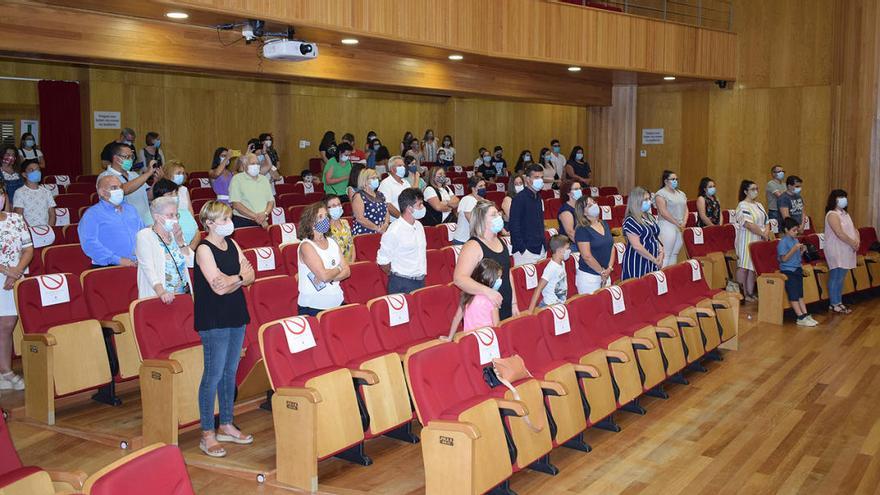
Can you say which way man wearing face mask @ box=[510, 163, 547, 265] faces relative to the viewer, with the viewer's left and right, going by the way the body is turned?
facing the viewer and to the right of the viewer

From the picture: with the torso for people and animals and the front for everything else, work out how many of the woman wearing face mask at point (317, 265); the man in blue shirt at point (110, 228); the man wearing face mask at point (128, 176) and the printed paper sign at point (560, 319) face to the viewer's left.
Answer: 0

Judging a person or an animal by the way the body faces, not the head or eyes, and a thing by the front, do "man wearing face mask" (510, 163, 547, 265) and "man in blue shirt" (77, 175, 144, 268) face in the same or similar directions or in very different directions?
same or similar directions

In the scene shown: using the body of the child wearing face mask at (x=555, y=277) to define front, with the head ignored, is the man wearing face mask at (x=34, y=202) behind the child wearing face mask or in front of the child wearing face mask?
behind

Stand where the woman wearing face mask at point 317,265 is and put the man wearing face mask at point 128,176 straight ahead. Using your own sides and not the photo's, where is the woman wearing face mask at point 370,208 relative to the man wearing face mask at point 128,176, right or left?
right

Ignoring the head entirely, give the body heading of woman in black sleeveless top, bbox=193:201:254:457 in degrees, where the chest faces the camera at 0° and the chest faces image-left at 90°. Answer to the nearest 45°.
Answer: approximately 315°

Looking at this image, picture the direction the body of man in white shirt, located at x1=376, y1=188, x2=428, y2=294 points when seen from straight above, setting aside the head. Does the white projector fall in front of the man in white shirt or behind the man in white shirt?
behind

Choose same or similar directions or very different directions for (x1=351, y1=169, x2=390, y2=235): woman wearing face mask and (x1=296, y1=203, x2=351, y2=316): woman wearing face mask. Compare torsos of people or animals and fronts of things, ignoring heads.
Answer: same or similar directions

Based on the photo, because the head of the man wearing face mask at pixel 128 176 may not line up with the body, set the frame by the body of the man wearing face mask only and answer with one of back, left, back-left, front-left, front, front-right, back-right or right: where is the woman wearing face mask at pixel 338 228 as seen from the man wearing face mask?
front

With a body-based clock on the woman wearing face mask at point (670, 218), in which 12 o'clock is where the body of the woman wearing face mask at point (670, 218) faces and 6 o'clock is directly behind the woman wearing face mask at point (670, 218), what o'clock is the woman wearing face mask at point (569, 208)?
the woman wearing face mask at point (569, 208) is roughly at 2 o'clock from the woman wearing face mask at point (670, 218).

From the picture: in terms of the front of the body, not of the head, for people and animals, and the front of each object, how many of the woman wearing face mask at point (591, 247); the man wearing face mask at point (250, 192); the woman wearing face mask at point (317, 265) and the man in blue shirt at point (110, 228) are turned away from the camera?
0

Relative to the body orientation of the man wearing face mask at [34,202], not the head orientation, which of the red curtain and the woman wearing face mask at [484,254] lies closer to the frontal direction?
the woman wearing face mask

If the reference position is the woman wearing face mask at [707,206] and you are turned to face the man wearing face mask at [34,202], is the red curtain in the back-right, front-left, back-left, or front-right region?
front-right

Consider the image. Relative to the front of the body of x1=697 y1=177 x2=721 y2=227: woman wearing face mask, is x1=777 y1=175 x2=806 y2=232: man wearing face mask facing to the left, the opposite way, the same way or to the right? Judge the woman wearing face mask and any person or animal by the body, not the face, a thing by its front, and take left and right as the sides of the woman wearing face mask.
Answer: the same way

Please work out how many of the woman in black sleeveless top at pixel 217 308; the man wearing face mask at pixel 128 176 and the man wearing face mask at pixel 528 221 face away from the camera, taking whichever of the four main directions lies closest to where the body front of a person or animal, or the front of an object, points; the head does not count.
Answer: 0

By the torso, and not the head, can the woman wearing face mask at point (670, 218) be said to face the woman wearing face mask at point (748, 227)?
no

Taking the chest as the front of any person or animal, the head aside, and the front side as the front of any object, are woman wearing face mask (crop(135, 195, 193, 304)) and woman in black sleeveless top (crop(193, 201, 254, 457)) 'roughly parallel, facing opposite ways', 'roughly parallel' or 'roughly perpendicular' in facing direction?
roughly parallel

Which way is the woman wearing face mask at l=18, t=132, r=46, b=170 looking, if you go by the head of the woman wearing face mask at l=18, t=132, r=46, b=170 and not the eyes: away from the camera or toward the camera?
toward the camera

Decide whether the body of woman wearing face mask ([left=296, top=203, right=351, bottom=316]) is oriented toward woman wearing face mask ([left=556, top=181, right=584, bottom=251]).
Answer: no
